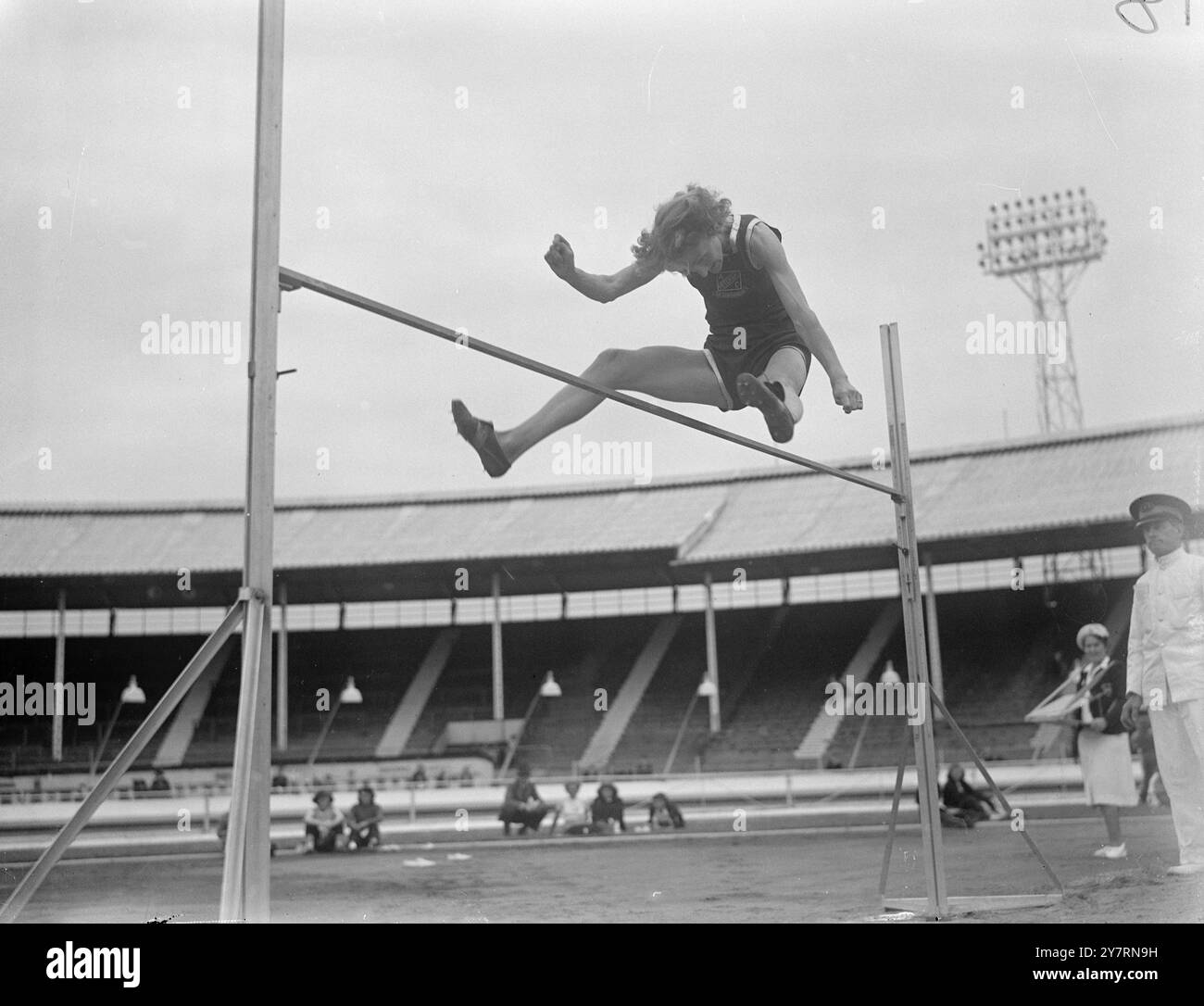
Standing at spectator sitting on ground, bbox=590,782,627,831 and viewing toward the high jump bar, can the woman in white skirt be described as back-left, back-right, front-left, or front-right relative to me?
front-left

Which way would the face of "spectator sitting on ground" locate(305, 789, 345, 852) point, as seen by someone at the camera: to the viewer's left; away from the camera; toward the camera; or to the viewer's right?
toward the camera

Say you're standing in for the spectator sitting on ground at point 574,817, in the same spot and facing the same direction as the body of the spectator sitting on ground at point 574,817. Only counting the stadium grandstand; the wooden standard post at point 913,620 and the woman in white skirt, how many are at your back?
1

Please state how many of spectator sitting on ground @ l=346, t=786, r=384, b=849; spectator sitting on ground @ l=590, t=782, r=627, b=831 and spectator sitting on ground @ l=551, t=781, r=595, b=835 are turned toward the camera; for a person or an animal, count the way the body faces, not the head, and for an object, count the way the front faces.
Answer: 3

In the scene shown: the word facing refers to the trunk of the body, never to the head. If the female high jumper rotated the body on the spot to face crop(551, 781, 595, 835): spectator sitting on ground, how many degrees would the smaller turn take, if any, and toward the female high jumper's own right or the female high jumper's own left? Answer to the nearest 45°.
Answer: approximately 135° to the female high jumper's own right

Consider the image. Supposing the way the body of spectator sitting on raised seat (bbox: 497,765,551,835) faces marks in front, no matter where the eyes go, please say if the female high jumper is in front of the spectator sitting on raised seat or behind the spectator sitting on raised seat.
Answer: in front

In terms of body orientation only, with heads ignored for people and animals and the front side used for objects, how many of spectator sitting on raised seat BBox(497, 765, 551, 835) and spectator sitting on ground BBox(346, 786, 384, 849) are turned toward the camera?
2

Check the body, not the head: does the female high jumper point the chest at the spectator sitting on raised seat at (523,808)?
no

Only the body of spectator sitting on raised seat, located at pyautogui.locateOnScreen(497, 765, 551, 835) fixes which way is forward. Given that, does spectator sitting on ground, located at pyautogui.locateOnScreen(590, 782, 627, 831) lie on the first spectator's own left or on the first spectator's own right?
on the first spectator's own left

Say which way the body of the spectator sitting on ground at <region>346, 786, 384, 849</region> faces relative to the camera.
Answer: toward the camera

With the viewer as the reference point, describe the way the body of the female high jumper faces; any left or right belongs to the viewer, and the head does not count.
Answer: facing the viewer and to the left of the viewer

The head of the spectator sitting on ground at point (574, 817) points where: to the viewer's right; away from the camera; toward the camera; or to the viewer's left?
toward the camera

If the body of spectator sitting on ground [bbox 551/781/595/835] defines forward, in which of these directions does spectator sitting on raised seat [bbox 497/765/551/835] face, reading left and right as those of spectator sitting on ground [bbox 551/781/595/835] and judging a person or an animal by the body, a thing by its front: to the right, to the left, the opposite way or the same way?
the same way

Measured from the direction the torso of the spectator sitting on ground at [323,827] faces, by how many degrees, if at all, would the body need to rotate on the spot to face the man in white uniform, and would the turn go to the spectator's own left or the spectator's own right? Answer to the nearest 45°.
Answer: approximately 45° to the spectator's own left

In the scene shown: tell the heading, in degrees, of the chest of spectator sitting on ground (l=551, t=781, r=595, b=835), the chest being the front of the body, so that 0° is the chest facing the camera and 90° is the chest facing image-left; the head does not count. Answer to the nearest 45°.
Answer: approximately 0°
